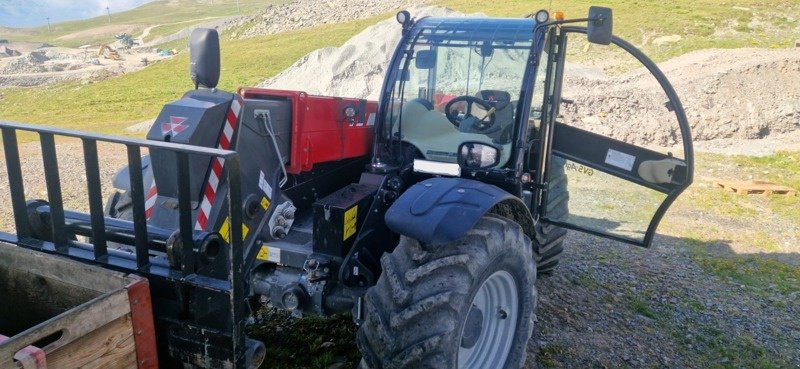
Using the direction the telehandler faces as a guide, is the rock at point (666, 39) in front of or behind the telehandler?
behind

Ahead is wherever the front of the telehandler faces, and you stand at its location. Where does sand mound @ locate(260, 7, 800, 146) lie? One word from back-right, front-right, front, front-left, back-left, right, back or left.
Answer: back

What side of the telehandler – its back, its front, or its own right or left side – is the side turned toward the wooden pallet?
back

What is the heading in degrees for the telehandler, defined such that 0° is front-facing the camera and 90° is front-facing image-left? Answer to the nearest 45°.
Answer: approximately 45°
